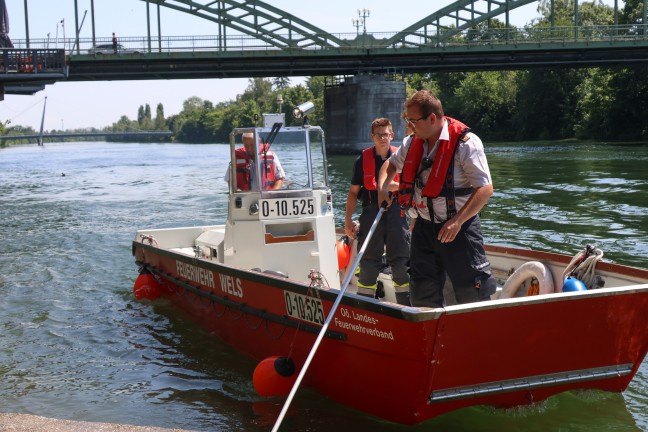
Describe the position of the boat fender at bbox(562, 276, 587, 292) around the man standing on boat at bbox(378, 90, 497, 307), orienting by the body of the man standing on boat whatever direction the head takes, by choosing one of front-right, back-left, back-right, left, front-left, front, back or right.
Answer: back

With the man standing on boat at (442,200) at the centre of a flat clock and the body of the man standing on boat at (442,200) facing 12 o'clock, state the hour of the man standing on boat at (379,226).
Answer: the man standing on boat at (379,226) is roughly at 4 o'clock from the man standing on boat at (442,200).
